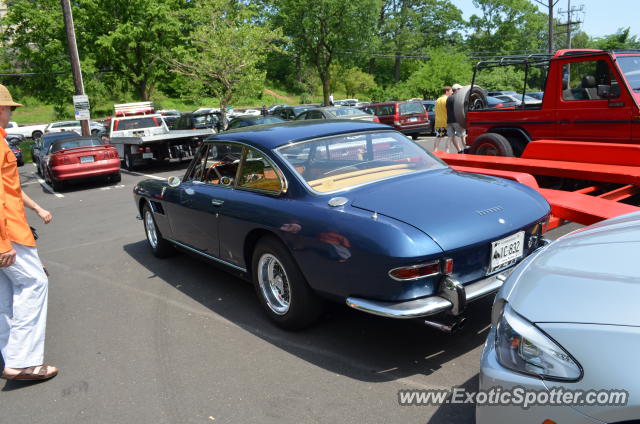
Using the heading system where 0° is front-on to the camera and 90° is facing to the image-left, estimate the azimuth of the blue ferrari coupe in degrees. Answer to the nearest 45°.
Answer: approximately 135°

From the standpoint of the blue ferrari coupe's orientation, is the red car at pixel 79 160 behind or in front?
in front

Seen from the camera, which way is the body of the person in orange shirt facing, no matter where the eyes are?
to the viewer's right

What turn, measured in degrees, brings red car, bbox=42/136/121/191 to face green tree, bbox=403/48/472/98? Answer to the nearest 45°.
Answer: approximately 45° to its right

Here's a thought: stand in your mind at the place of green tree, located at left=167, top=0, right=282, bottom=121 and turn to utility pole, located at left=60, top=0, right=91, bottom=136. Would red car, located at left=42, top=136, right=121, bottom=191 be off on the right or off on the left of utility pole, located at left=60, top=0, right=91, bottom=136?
left

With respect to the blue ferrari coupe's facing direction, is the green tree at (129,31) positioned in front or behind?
in front

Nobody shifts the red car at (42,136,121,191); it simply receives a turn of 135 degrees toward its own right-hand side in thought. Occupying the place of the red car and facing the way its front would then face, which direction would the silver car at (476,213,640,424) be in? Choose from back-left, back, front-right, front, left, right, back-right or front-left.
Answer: front-right

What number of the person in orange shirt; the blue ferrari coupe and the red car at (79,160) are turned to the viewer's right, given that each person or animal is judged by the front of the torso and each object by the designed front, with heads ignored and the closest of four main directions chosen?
1

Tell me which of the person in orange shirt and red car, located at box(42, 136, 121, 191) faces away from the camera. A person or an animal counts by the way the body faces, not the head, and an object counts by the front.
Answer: the red car

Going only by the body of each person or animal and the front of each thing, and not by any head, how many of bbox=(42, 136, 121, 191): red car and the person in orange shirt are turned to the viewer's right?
1

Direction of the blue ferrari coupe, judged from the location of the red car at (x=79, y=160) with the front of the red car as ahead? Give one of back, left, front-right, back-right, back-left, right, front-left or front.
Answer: back

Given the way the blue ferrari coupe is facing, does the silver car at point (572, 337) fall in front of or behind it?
behind

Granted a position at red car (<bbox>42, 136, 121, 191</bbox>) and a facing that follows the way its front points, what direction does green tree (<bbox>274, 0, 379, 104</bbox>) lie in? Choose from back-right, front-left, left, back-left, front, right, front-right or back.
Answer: front-right

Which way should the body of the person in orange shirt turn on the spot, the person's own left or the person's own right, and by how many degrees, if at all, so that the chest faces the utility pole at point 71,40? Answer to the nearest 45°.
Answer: approximately 90° to the person's own left

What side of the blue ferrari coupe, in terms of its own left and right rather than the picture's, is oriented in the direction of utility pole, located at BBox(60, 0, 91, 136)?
front

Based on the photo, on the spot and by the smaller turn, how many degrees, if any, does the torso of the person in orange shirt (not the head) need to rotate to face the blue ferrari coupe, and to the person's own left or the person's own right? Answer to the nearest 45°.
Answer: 0° — they already face it

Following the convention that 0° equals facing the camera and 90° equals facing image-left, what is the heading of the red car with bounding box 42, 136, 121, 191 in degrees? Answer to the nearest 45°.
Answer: approximately 180°
